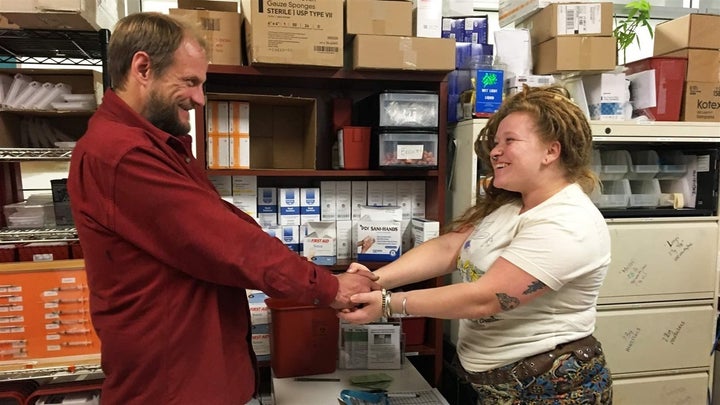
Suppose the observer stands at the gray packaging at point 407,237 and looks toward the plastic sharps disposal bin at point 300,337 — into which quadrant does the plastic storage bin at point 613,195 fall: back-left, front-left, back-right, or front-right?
back-left

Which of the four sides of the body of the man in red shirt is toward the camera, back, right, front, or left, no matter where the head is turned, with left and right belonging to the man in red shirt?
right

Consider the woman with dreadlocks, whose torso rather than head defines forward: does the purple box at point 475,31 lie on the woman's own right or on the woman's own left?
on the woman's own right

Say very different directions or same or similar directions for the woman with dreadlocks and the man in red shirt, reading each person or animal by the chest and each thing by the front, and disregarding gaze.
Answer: very different directions

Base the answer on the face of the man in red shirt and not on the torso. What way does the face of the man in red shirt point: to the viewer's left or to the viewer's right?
to the viewer's right

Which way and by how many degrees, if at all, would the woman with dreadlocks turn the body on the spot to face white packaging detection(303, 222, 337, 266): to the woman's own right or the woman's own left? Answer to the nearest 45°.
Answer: approximately 45° to the woman's own right

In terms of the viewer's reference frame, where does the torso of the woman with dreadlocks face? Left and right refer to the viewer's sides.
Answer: facing to the left of the viewer
